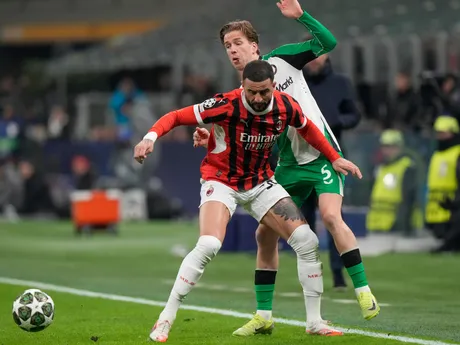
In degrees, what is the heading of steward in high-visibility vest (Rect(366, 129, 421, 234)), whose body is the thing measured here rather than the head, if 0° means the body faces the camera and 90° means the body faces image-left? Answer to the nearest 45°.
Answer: approximately 45°

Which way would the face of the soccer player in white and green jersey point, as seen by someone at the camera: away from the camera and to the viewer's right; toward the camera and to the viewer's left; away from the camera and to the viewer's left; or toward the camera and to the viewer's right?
toward the camera and to the viewer's left

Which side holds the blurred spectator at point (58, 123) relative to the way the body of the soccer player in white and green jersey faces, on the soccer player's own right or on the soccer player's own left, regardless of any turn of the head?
on the soccer player's own right

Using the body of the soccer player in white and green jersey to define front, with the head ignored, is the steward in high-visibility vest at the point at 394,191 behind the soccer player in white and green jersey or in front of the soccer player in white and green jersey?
behind

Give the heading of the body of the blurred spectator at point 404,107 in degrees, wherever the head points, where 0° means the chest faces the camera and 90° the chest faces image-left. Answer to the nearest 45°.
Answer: approximately 0°

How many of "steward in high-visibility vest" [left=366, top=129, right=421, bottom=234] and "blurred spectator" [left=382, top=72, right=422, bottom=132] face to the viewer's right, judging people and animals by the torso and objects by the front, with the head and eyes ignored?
0

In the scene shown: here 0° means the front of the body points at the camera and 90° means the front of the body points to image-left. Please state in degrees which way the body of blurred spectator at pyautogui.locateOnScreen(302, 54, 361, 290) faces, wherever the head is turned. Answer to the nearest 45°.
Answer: approximately 45°

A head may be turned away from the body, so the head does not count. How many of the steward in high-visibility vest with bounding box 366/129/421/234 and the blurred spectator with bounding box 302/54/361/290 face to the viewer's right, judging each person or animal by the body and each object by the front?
0
